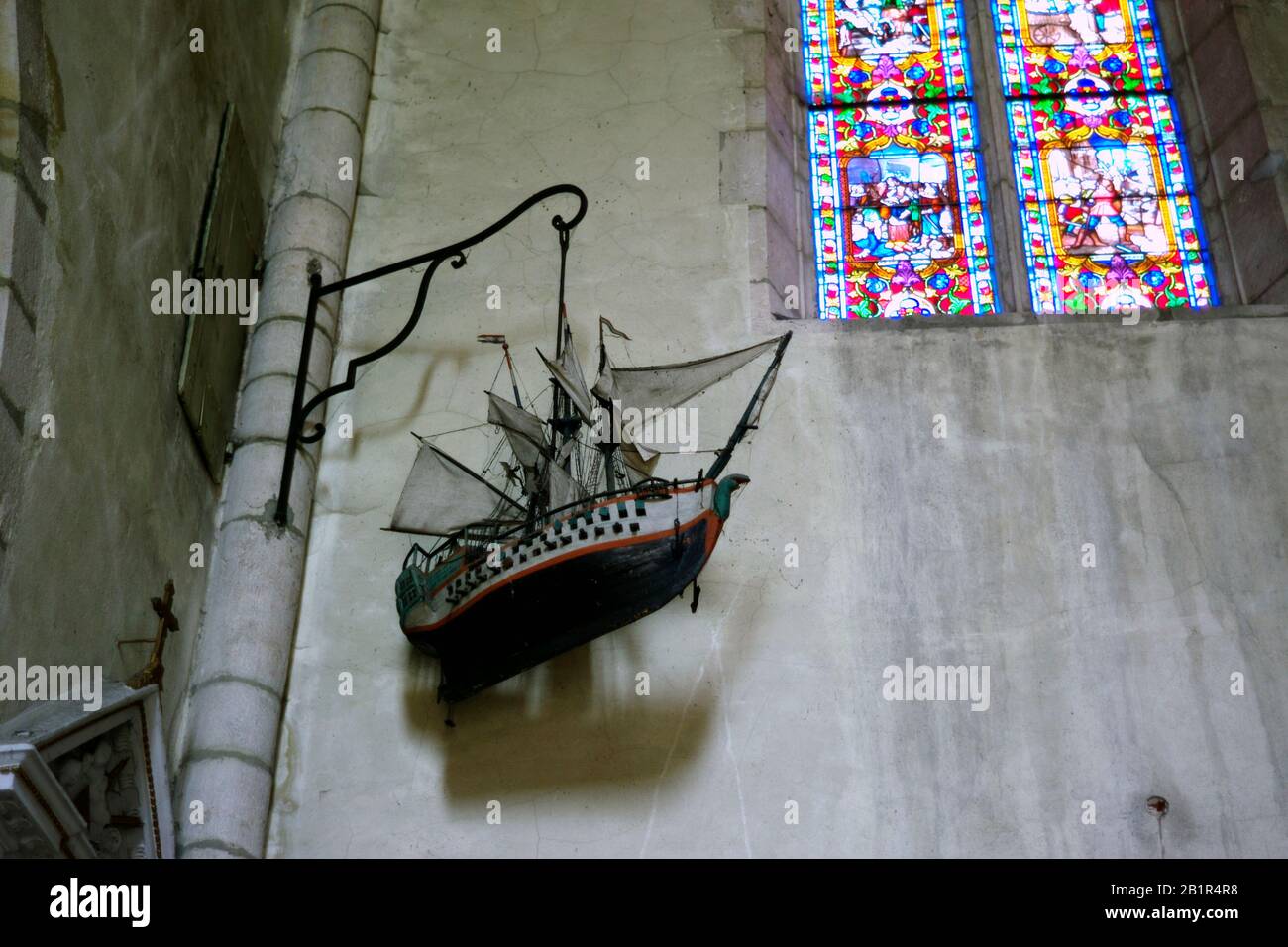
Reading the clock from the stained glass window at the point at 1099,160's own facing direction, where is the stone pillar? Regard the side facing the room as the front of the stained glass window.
The stone pillar is roughly at 2 o'clock from the stained glass window.

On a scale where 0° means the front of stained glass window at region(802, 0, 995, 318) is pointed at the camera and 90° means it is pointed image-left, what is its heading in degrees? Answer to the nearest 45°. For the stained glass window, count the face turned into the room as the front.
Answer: approximately 0°

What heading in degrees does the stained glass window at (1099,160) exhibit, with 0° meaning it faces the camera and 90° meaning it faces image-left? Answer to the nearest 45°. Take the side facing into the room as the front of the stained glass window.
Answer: approximately 0°

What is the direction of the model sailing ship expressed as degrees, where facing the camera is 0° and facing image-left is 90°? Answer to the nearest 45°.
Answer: approximately 315°

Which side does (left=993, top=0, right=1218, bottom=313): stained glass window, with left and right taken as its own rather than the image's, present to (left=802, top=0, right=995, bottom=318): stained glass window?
right

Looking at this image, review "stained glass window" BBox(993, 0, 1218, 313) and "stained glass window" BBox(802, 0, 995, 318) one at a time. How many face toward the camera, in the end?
2

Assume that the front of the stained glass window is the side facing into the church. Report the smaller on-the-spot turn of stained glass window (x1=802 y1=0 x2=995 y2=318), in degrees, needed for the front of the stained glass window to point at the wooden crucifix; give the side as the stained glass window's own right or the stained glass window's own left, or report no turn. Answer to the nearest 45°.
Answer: approximately 45° to the stained glass window's own right

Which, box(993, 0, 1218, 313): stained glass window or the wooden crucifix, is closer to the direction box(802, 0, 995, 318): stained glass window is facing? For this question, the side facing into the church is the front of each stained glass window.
the wooden crucifix

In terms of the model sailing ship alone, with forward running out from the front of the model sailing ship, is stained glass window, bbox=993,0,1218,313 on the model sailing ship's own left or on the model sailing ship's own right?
on the model sailing ship's own left

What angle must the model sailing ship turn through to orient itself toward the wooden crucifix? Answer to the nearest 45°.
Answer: approximately 135° to its right

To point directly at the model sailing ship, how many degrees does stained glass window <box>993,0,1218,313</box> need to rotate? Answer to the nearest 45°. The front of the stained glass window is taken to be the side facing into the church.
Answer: approximately 45° to its right

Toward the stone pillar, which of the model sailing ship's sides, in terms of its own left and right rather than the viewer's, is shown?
back

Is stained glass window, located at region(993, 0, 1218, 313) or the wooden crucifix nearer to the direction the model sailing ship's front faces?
the stained glass window
